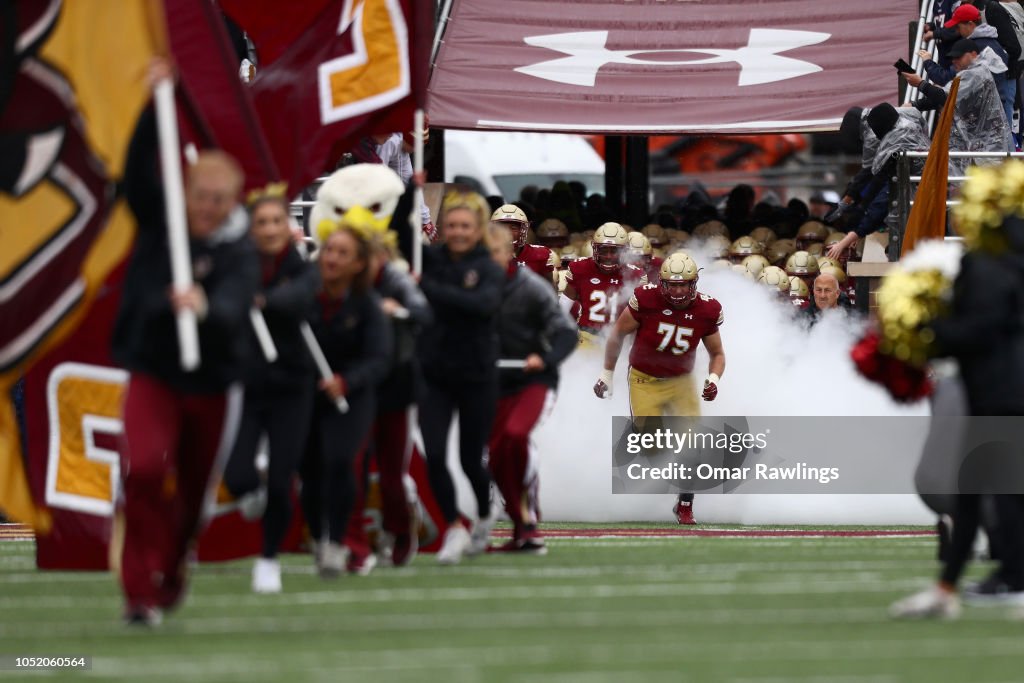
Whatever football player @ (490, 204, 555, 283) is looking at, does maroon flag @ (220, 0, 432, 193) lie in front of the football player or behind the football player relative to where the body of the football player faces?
in front

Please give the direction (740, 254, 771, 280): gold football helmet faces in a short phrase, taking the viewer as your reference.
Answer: facing the viewer

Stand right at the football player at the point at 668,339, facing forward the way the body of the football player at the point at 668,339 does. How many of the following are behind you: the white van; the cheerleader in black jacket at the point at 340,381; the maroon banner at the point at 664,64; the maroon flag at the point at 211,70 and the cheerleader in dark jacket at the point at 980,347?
2

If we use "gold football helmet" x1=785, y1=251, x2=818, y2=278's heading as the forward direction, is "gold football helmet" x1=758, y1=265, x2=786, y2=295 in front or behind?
in front

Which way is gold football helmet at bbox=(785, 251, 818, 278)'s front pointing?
toward the camera

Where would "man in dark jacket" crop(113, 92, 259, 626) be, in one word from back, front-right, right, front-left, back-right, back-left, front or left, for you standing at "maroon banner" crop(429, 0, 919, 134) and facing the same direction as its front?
front

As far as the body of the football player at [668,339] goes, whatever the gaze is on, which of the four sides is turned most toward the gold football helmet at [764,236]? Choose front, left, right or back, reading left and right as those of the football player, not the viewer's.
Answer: back

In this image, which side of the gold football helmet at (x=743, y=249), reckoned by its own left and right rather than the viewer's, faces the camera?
front

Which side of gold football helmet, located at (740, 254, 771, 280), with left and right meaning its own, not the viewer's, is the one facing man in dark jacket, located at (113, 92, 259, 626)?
front

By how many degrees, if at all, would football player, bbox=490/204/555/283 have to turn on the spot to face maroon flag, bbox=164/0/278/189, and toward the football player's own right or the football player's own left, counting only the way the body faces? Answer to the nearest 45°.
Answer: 0° — they already face it

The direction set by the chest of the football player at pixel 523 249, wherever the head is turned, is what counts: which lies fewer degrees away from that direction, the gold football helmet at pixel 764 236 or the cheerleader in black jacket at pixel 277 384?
the cheerleader in black jacket

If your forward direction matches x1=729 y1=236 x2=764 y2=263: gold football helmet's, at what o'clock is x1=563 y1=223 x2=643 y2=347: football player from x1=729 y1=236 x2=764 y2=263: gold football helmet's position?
The football player is roughly at 1 o'clock from the gold football helmet.

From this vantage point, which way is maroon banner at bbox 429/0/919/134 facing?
toward the camera
